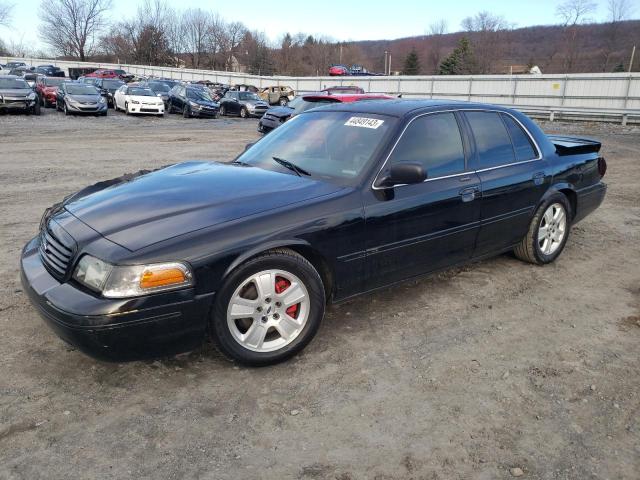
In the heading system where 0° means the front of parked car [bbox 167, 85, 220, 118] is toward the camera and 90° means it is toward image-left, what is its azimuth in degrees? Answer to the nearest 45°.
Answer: approximately 315°

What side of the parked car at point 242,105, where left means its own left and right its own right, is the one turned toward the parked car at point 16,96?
right

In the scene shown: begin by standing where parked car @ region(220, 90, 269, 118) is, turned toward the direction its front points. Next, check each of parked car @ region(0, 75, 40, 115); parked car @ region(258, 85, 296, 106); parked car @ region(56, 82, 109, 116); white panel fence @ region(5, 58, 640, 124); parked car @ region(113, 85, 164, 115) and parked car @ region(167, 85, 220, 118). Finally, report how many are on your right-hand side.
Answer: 4

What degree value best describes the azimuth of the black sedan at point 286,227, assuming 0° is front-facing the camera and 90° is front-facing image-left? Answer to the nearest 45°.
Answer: approximately 45°

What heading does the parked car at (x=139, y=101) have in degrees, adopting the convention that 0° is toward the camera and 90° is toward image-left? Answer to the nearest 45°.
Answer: approximately 315°

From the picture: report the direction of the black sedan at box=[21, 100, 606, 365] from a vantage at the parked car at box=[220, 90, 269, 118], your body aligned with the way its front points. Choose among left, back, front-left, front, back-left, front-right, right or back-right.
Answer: front-right

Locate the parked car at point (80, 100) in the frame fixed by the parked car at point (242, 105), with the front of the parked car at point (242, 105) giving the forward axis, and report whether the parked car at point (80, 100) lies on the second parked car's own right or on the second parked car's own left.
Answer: on the second parked car's own right
